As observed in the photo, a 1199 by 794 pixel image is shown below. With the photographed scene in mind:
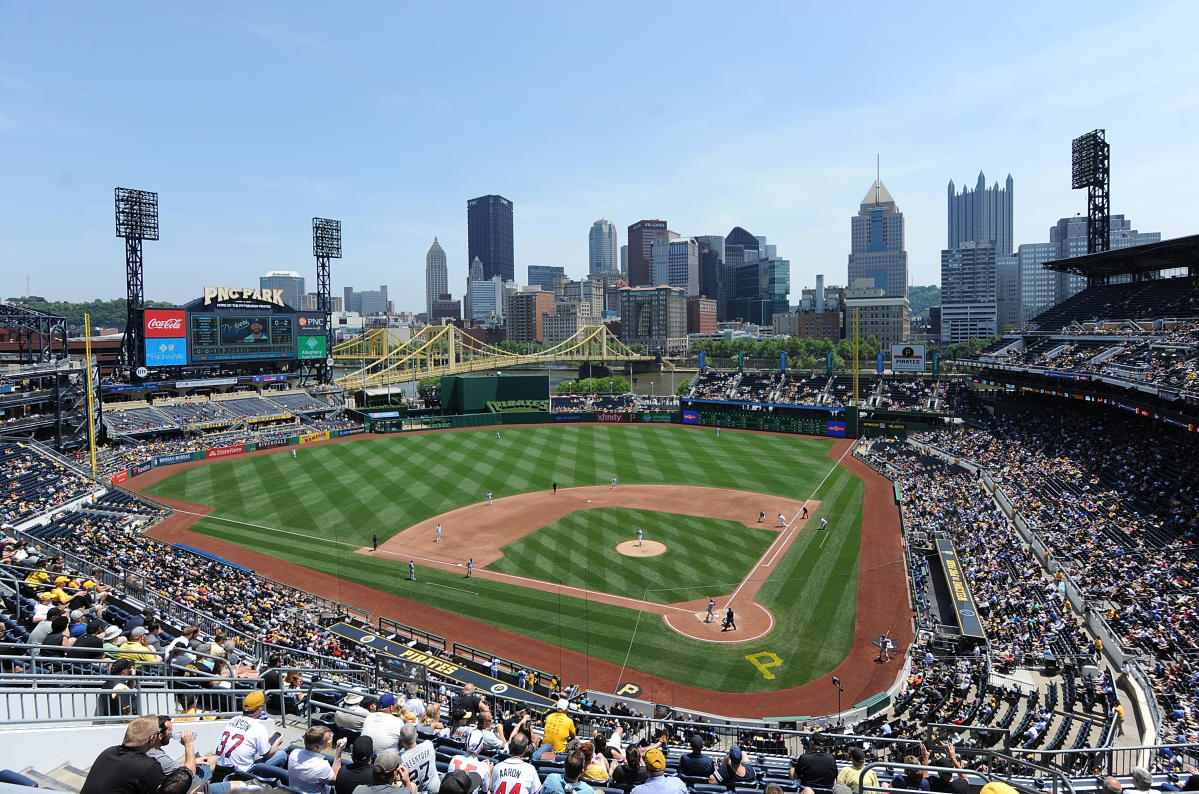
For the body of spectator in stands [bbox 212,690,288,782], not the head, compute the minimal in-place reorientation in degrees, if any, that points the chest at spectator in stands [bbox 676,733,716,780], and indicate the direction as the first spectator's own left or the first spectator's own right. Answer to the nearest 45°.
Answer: approximately 45° to the first spectator's own right

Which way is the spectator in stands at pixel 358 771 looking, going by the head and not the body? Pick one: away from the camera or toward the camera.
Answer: away from the camera

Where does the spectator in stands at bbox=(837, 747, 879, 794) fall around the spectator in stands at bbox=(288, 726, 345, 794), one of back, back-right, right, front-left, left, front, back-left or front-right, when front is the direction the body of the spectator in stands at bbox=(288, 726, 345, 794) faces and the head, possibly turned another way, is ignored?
front-right

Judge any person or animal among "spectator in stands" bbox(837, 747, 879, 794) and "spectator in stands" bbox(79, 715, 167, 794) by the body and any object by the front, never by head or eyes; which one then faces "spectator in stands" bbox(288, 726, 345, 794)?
"spectator in stands" bbox(79, 715, 167, 794)

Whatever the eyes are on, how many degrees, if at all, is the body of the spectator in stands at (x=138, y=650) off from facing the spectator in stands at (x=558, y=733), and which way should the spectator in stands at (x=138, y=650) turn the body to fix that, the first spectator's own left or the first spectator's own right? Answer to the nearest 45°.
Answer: approximately 90° to the first spectator's own right

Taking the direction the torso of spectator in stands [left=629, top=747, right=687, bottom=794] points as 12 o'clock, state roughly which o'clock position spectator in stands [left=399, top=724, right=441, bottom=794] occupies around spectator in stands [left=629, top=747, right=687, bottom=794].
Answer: spectator in stands [left=399, top=724, right=441, bottom=794] is roughly at 9 o'clock from spectator in stands [left=629, top=747, right=687, bottom=794].

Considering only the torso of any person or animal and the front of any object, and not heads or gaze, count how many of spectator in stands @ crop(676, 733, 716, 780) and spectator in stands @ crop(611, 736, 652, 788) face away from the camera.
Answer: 2

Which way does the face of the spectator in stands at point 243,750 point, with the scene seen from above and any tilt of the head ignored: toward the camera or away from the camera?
away from the camera

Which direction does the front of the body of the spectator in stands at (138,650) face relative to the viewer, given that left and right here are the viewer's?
facing away from the viewer and to the right of the viewer

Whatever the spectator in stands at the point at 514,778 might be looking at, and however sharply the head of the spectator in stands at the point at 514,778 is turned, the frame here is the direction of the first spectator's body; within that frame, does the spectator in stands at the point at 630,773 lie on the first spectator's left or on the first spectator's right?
on the first spectator's right
